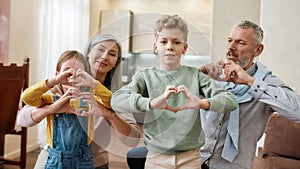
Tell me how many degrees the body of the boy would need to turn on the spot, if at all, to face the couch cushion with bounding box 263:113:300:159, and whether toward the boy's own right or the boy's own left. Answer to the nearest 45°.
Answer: approximately 135° to the boy's own left

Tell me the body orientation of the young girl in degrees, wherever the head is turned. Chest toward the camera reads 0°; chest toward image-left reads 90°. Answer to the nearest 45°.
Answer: approximately 0°

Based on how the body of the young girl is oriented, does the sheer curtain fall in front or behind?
behind

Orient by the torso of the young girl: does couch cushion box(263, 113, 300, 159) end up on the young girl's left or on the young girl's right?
on the young girl's left

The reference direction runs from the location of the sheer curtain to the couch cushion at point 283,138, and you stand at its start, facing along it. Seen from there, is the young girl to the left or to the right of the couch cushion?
right

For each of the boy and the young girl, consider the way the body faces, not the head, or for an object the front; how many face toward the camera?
2
